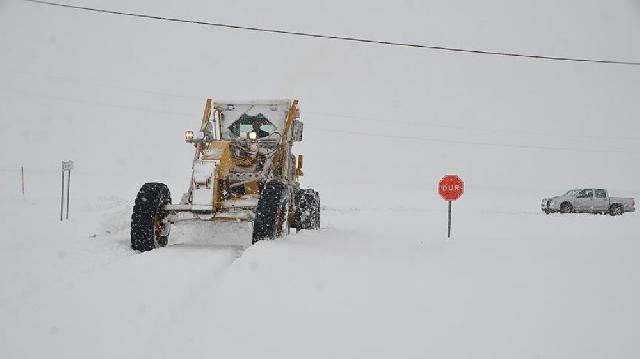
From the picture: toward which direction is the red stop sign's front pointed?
toward the camera

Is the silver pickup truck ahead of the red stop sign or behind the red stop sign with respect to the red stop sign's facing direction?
behind

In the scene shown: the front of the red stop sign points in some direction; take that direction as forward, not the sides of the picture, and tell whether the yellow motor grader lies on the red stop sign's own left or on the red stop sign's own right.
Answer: on the red stop sign's own right

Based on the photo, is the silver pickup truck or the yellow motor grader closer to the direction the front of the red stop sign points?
the yellow motor grader

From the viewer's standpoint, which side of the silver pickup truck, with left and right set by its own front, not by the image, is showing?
left

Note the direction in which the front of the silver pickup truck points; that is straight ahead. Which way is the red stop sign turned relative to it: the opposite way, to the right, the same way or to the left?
to the left

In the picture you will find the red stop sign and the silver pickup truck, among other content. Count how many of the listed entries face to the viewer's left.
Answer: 1

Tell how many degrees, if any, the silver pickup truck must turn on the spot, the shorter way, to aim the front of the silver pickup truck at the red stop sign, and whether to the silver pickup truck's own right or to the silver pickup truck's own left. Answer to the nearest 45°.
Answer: approximately 90° to the silver pickup truck's own left

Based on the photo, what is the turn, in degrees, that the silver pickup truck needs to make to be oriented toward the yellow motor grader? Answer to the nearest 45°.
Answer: approximately 90° to its left
